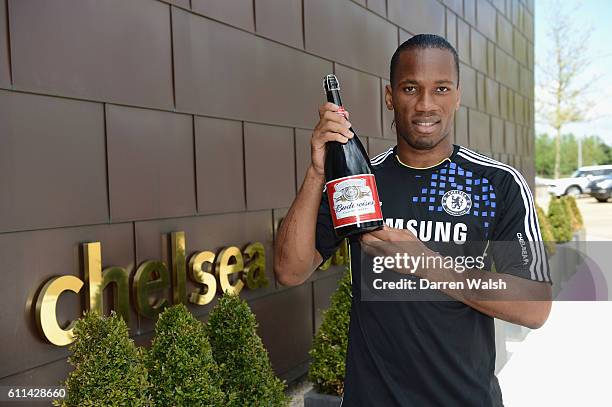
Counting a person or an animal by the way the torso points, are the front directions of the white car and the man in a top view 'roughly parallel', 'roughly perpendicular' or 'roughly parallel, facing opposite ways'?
roughly perpendicular

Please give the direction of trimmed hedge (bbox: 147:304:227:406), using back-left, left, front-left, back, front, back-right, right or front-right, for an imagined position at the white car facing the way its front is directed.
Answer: left

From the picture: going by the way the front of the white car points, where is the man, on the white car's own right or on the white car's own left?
on the white car's own left

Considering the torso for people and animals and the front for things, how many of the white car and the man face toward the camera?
1

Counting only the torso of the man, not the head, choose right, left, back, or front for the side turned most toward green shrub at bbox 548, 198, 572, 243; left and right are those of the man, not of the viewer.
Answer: back

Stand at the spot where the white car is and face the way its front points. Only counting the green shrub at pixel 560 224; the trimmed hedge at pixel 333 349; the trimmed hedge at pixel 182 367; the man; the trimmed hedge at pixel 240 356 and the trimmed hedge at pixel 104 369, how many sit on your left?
6

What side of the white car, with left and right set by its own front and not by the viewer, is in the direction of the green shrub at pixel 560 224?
left

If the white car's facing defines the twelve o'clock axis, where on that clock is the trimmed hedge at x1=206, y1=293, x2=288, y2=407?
The trimmed hedge is roughly at 9 o'clock from the white car.

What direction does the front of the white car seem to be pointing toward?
to the viewer's left

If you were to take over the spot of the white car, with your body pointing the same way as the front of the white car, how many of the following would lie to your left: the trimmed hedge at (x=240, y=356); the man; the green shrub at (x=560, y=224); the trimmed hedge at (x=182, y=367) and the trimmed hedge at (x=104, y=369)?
5

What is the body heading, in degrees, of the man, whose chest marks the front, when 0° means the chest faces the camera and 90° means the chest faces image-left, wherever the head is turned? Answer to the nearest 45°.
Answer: approximately 0°
